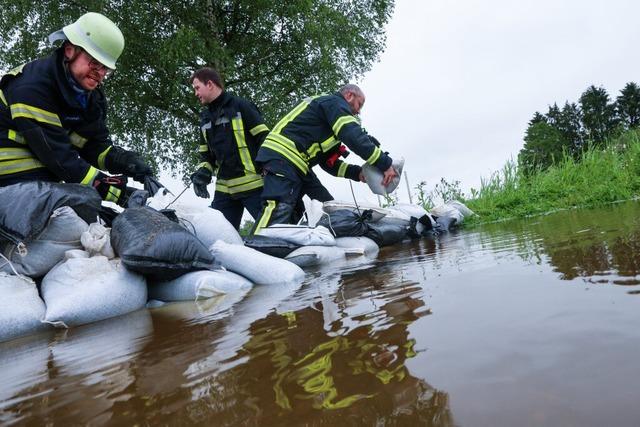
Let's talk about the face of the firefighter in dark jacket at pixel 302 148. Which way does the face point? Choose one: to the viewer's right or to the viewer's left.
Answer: to the viewer's right

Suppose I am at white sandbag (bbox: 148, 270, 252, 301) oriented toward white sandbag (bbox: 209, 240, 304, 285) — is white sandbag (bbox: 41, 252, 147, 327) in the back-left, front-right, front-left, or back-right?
back-left

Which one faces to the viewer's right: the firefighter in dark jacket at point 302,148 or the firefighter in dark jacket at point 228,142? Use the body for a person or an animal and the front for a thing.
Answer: the firefighter in dark jacket at point 302,148

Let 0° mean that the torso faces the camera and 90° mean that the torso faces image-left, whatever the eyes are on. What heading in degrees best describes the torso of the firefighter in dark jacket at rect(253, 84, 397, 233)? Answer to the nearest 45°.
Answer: approximately 270°

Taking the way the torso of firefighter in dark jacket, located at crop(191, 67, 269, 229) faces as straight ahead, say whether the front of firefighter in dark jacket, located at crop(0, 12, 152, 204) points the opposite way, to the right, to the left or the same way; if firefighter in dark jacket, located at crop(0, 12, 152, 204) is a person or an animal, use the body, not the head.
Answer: to the left

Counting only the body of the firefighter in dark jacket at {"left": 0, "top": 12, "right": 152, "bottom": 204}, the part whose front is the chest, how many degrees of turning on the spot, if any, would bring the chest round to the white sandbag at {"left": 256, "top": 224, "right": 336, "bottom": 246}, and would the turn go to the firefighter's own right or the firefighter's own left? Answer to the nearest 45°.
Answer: approximately 45° to the firefighter's own left

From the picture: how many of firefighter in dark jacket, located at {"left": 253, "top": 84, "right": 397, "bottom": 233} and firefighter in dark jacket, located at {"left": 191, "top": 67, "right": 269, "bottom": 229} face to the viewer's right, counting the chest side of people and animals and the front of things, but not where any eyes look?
1

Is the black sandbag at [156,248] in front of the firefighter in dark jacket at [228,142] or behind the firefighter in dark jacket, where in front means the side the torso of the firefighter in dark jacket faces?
in front

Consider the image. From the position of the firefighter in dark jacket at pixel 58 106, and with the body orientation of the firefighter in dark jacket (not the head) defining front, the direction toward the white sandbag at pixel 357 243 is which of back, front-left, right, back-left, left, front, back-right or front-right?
front-left

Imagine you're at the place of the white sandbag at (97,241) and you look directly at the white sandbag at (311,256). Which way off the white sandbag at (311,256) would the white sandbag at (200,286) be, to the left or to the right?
right
